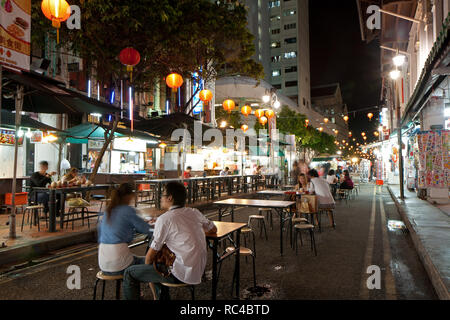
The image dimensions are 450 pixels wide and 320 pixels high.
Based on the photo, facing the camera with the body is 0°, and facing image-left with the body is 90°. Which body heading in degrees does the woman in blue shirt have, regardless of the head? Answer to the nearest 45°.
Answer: approximately 225°

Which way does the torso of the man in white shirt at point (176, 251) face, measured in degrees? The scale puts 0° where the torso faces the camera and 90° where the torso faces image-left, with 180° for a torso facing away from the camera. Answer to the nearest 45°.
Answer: approximately 135°

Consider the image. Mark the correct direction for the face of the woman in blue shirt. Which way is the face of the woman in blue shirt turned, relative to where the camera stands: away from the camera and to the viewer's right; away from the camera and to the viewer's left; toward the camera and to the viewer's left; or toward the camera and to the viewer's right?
away from the camera and to the viewer's right

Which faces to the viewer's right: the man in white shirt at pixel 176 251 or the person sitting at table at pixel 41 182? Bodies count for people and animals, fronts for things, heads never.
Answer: the person sitting at table

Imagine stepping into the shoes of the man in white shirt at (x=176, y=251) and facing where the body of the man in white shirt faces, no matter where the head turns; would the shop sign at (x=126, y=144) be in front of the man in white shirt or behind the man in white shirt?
in front

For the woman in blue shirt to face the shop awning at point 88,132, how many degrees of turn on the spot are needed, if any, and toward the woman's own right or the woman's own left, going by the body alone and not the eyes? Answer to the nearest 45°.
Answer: approximately 45° to the woman's own left

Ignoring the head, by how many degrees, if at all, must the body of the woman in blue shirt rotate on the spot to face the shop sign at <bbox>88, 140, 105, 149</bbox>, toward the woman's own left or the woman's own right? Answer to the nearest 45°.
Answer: approximately 45° to the woman's own left

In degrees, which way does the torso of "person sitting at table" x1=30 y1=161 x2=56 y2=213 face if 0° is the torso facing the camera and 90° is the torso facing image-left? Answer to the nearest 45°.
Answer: approximately 270°

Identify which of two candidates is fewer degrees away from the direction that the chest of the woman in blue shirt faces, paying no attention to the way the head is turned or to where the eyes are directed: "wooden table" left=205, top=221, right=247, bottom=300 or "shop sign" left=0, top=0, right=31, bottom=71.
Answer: the wooden table
